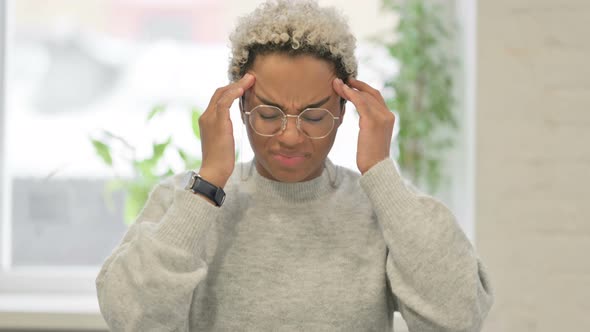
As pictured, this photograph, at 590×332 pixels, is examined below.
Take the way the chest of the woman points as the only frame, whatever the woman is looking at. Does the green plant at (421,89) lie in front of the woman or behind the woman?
behind

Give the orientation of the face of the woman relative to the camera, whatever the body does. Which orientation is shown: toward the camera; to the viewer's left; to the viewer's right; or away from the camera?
toward the camera

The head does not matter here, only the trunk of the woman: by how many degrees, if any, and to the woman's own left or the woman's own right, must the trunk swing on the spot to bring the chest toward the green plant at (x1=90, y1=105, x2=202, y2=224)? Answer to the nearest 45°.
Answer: approximately 135° to the woman's own right

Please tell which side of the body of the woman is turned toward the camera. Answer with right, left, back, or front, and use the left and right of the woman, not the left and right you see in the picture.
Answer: front
